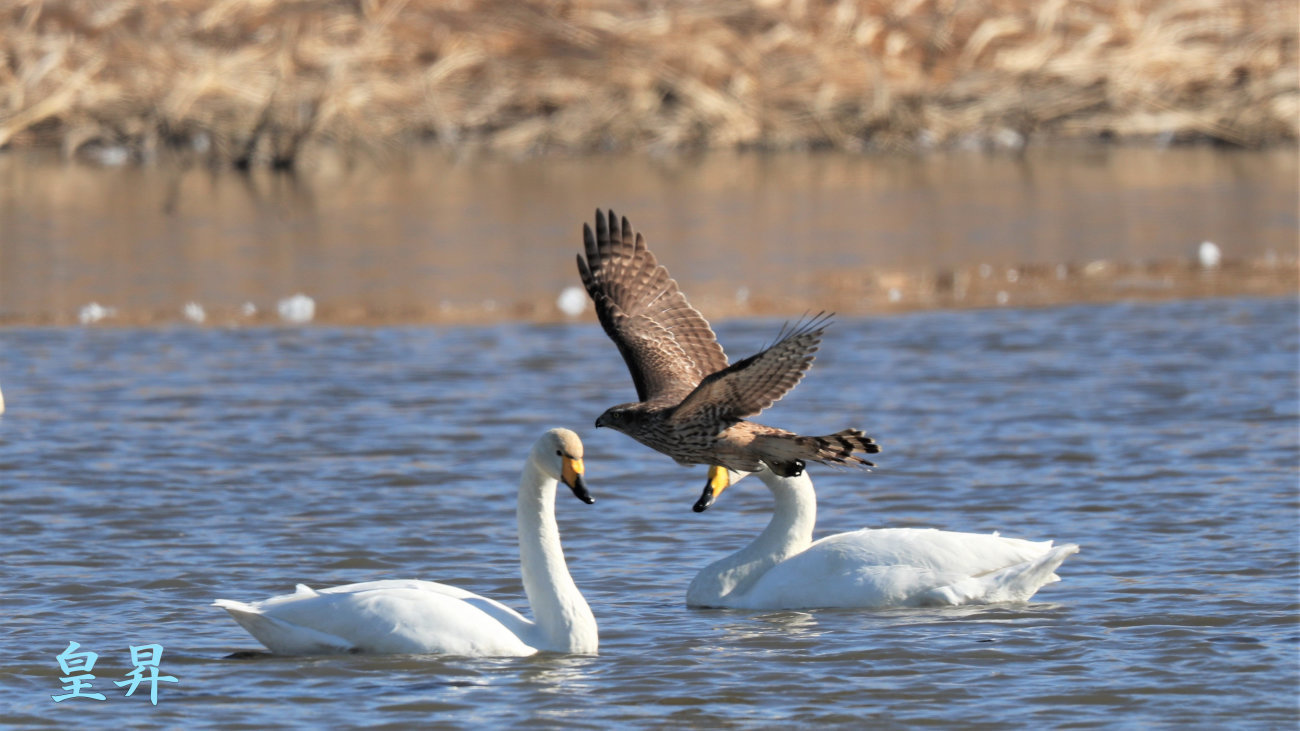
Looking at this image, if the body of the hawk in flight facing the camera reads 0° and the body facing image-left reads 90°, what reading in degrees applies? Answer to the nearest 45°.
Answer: approximately 90°

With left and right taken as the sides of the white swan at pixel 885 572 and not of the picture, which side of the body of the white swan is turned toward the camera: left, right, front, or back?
left

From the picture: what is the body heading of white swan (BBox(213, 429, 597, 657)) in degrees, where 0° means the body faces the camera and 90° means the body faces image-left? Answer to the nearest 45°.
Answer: approximately 270°

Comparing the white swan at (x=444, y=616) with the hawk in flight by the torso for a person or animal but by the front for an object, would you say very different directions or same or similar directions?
very different directions

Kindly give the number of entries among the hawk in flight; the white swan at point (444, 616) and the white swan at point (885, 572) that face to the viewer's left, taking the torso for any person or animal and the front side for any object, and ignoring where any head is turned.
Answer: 2

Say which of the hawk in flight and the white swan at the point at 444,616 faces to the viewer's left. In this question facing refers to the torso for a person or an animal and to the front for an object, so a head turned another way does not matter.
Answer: the hawk in flight
